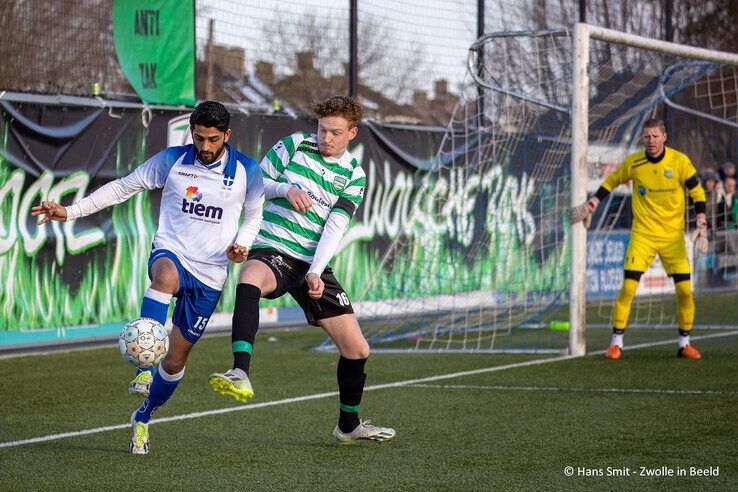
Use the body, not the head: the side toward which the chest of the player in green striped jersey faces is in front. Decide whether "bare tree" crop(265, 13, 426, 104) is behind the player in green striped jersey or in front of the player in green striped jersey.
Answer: behind

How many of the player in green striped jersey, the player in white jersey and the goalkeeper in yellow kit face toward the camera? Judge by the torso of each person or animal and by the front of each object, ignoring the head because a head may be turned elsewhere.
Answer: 3

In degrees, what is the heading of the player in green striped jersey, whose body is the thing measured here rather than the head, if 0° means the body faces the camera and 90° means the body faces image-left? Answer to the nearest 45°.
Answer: approximately 0°

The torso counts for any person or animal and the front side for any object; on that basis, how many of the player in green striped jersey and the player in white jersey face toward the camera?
2

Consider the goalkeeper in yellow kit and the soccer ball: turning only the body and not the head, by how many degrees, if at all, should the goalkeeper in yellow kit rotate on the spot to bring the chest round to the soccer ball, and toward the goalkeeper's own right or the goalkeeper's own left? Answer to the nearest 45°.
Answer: approximately 45° to the goalkeeper's own right

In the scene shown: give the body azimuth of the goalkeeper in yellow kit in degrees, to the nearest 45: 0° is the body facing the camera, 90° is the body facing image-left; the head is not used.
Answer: approximately 0°

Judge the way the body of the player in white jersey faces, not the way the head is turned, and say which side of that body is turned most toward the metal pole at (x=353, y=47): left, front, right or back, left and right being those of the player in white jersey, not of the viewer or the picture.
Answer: back

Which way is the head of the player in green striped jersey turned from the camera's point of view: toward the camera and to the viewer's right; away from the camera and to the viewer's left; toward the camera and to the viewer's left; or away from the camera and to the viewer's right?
toward the camera and to the viewer's left

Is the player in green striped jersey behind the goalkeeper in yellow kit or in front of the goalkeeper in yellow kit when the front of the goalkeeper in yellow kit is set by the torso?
in front

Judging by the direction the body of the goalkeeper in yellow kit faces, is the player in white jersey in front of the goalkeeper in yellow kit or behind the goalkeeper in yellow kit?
in front

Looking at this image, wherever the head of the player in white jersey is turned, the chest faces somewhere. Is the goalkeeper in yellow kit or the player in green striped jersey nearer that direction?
the player in green striped jersey
